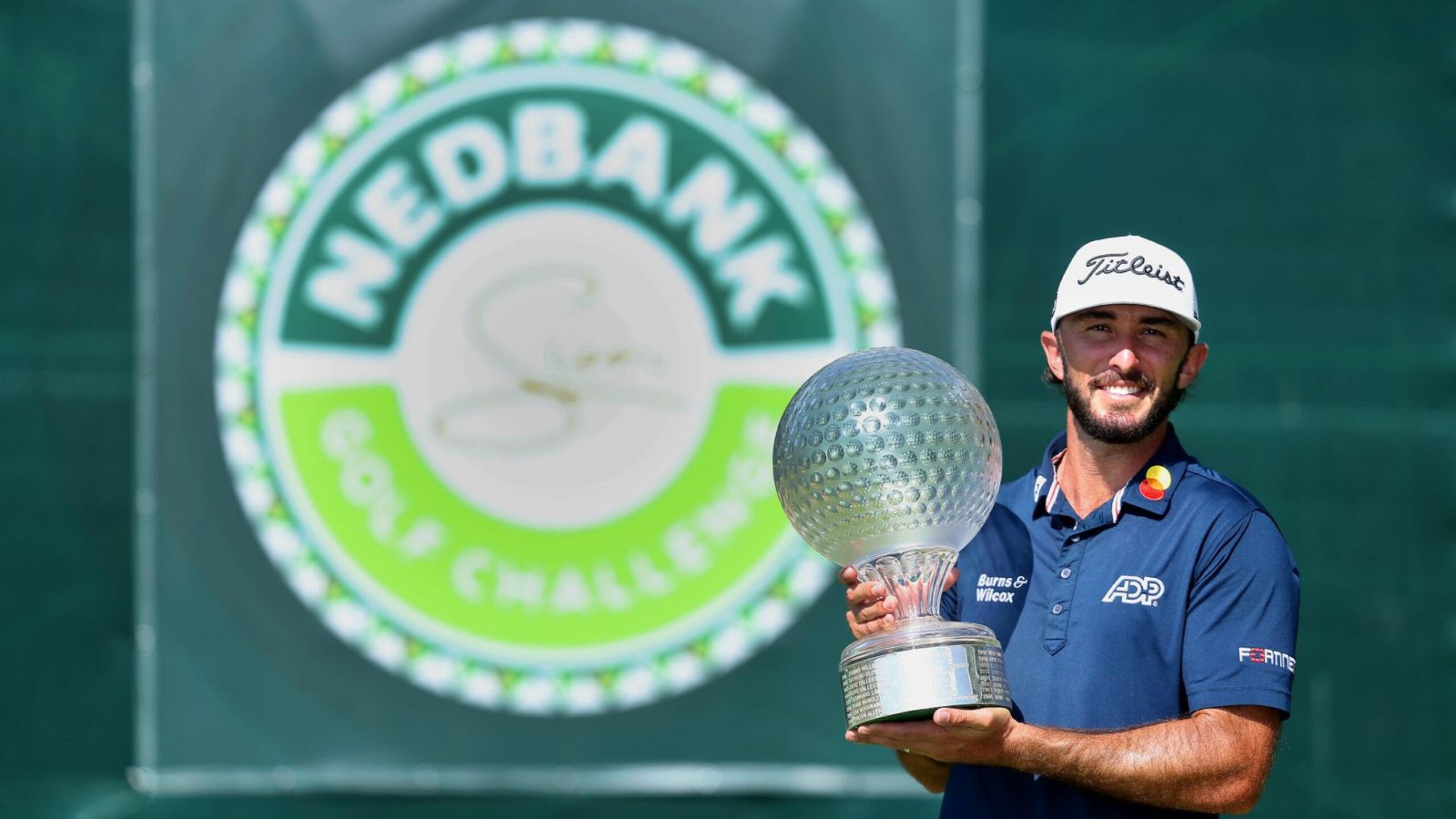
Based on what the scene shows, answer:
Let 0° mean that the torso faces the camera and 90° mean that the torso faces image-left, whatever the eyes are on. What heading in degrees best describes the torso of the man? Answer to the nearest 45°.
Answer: approximately 45°

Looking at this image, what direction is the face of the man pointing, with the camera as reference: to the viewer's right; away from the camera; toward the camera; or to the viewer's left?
toward the camera
